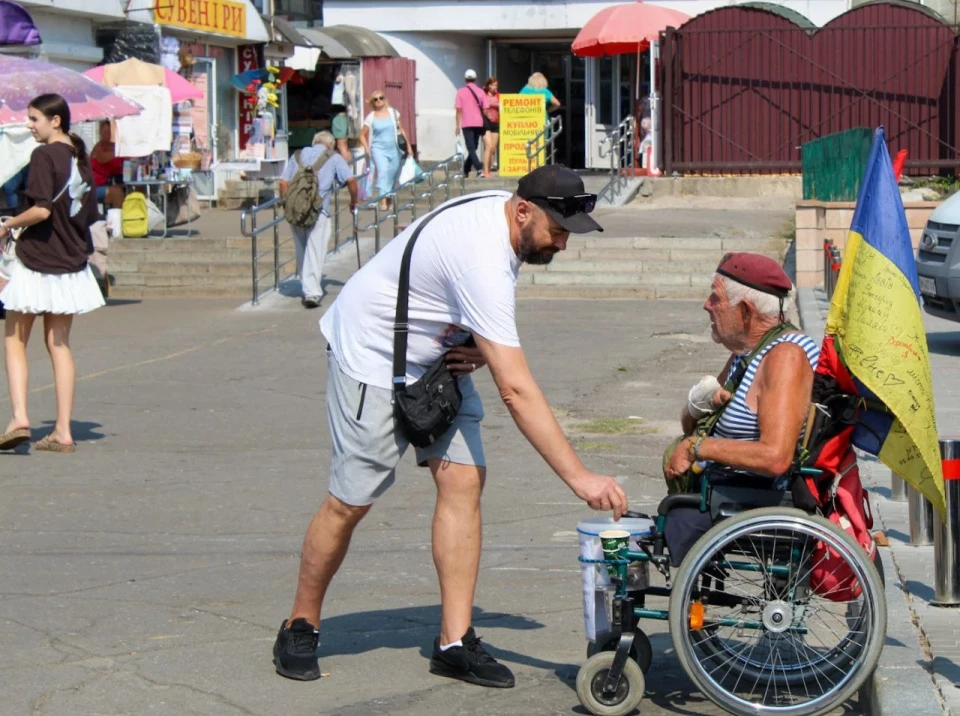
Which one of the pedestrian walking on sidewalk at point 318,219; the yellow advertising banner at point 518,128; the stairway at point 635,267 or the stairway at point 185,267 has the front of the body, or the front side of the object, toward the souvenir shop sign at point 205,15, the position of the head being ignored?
the pedestrian walking on sidewalk

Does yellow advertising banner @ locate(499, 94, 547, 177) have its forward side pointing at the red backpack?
yes

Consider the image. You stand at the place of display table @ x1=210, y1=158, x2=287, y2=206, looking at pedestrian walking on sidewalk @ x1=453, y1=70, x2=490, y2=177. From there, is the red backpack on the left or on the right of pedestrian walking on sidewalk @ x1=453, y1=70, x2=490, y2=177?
right

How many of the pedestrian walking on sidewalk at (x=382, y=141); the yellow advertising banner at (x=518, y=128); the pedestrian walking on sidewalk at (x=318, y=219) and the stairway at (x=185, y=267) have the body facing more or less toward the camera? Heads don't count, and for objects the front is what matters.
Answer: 3

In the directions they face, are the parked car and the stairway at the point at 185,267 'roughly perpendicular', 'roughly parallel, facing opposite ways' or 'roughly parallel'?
roughly perpendicular

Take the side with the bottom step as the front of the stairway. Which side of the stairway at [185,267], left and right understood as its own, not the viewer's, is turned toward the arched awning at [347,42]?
back

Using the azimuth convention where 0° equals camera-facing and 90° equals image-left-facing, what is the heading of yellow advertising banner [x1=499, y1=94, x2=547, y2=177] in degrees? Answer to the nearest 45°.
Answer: approximately 0°

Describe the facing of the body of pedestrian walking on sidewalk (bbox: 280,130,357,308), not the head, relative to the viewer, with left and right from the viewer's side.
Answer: facing away from the viewer
